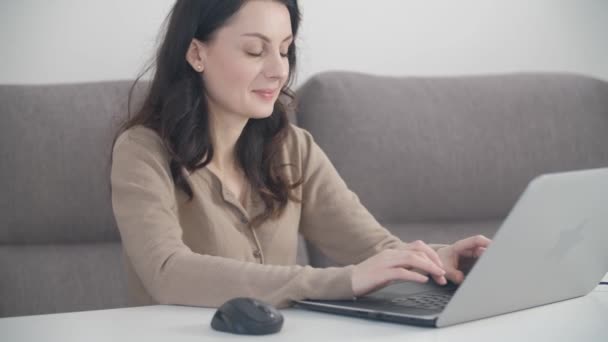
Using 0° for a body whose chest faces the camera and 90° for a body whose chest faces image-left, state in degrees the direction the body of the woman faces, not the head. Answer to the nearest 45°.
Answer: approximately 315°

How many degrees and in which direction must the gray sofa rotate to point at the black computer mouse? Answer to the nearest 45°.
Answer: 0° — it already faces it

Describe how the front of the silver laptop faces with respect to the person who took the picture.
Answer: facing away from the viewer and to the left of the viewer

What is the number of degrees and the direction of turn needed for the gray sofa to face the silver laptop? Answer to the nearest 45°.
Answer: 0° — it already faces it

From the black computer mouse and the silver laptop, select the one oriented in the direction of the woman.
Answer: the silver laptop

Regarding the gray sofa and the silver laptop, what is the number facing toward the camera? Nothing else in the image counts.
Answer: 1

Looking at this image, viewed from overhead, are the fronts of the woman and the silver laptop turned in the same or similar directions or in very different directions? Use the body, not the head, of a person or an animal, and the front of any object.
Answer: very different directions
